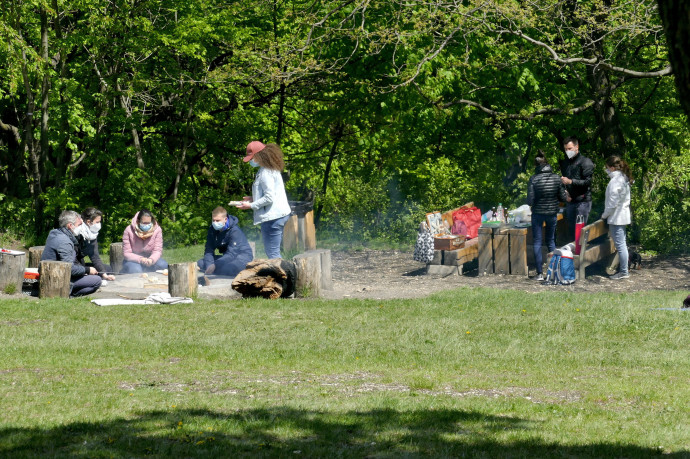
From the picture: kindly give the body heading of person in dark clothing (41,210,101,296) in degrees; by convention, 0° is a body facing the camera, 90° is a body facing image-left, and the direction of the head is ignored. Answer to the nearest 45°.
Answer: approximately 270°

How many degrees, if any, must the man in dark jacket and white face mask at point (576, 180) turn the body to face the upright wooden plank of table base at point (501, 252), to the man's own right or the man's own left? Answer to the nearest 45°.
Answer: approximately 45° to the man's own right

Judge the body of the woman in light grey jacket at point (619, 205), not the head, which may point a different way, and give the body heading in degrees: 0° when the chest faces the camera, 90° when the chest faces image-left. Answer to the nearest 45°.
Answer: approximately 90°

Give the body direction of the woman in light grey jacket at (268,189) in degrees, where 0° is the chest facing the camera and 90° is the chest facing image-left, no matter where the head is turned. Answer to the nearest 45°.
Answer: approximately 90°

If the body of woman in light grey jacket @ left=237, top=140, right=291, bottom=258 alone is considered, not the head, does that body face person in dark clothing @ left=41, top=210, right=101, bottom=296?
yes
